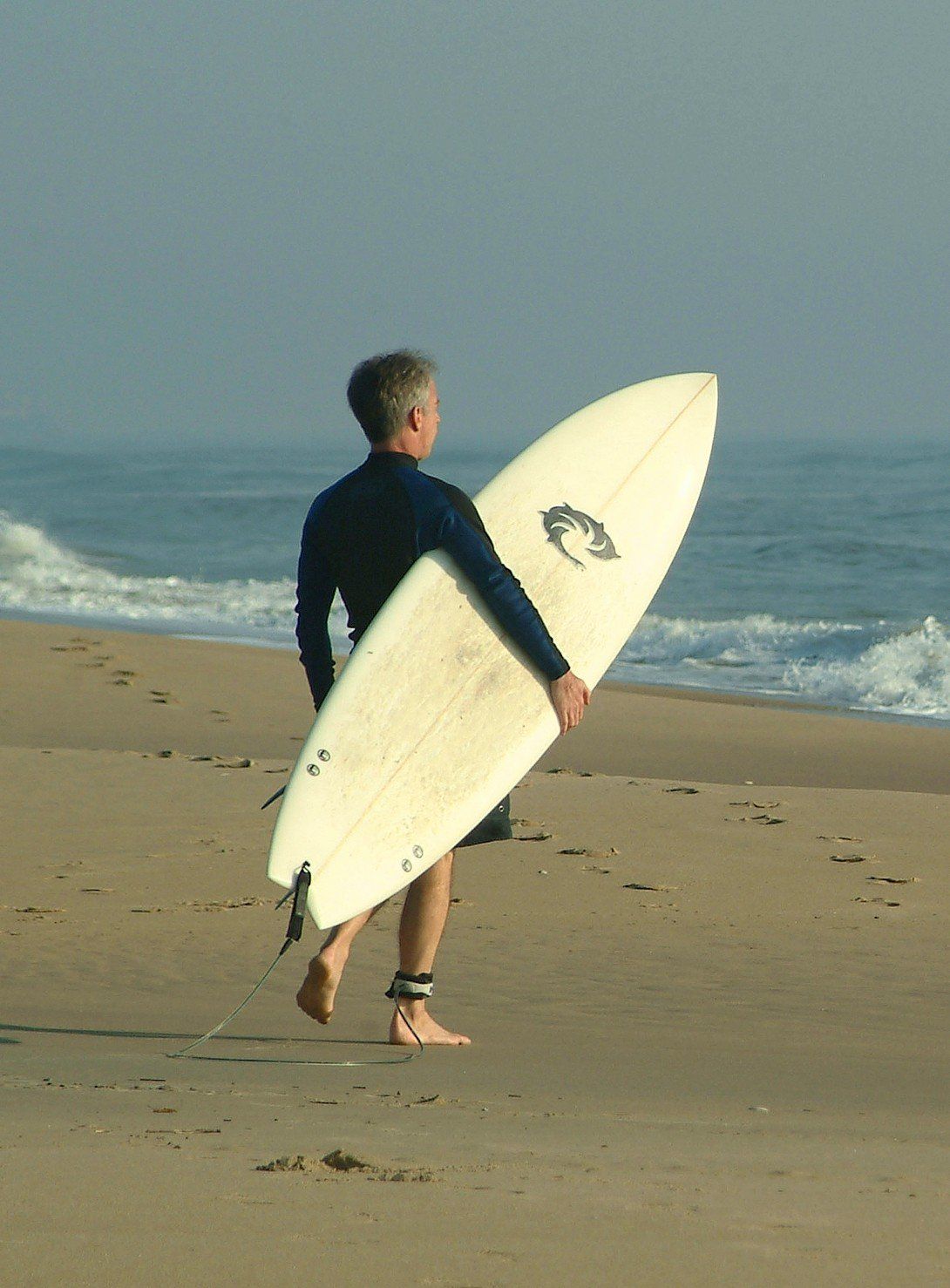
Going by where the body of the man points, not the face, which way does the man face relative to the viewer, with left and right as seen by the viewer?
facing away from the viewer and to the right of the viewer
